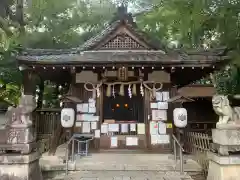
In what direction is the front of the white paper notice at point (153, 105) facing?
toward the camera

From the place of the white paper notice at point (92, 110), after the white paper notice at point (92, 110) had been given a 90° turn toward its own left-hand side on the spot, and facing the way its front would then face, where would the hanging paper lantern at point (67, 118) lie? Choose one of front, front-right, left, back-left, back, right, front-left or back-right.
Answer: back-right

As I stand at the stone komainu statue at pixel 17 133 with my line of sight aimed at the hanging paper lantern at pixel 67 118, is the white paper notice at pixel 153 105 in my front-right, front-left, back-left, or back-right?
front-right

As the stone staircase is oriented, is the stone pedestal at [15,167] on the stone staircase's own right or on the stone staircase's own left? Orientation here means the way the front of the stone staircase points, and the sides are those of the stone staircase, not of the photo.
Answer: on the stone staircase's own right

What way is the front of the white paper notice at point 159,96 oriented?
toward the camera

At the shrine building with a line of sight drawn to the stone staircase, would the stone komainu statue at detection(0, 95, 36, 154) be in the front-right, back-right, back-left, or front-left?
front-right

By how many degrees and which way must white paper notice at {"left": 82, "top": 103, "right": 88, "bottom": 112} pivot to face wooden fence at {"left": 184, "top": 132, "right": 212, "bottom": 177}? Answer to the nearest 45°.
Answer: approximately 45° to its left

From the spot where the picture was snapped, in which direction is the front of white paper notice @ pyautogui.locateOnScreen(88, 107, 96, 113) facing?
facing the viewer

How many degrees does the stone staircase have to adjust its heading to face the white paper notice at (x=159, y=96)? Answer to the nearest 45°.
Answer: approximately 135° to its left

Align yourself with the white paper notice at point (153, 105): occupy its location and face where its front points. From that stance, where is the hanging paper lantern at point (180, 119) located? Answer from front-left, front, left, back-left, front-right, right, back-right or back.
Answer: front-left

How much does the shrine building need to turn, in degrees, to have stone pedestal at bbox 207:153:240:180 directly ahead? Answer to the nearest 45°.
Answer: approximately 45° to its left

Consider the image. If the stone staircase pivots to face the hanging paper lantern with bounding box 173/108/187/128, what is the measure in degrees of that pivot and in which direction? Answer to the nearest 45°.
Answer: approximately 135° to its left

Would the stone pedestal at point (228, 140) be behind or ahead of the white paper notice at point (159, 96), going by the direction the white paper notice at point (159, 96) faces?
ahead

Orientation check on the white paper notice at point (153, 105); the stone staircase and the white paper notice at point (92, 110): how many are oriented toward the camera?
3
